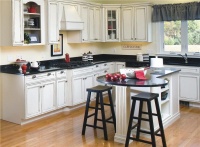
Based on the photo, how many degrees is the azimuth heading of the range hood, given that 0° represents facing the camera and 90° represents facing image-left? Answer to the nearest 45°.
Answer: approximately 315°

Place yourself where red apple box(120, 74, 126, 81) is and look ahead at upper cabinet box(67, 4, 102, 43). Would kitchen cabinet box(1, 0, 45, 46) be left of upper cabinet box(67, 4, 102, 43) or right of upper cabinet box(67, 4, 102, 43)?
left

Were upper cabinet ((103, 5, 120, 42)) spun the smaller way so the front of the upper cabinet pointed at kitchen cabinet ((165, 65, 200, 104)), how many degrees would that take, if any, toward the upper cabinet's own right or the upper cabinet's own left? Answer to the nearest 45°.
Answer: approximately 45° to the upper cabinet's own left

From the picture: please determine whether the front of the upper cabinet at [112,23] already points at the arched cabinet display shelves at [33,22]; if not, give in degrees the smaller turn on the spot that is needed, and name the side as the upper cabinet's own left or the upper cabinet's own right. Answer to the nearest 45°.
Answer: approximately 45° to the upper cabinet's own right

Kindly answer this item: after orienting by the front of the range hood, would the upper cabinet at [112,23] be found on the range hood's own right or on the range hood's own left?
on the range hood's own left

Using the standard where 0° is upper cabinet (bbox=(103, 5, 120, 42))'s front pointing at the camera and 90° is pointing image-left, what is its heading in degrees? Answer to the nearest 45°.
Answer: approximately 0°

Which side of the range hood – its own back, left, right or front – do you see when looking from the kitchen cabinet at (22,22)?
right

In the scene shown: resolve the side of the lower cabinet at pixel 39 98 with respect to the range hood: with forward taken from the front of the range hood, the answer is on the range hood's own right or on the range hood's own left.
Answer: on the range hood's own right

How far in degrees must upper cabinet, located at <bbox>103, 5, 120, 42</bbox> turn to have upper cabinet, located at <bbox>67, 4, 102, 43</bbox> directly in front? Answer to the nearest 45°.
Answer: approximately 45° to its right
